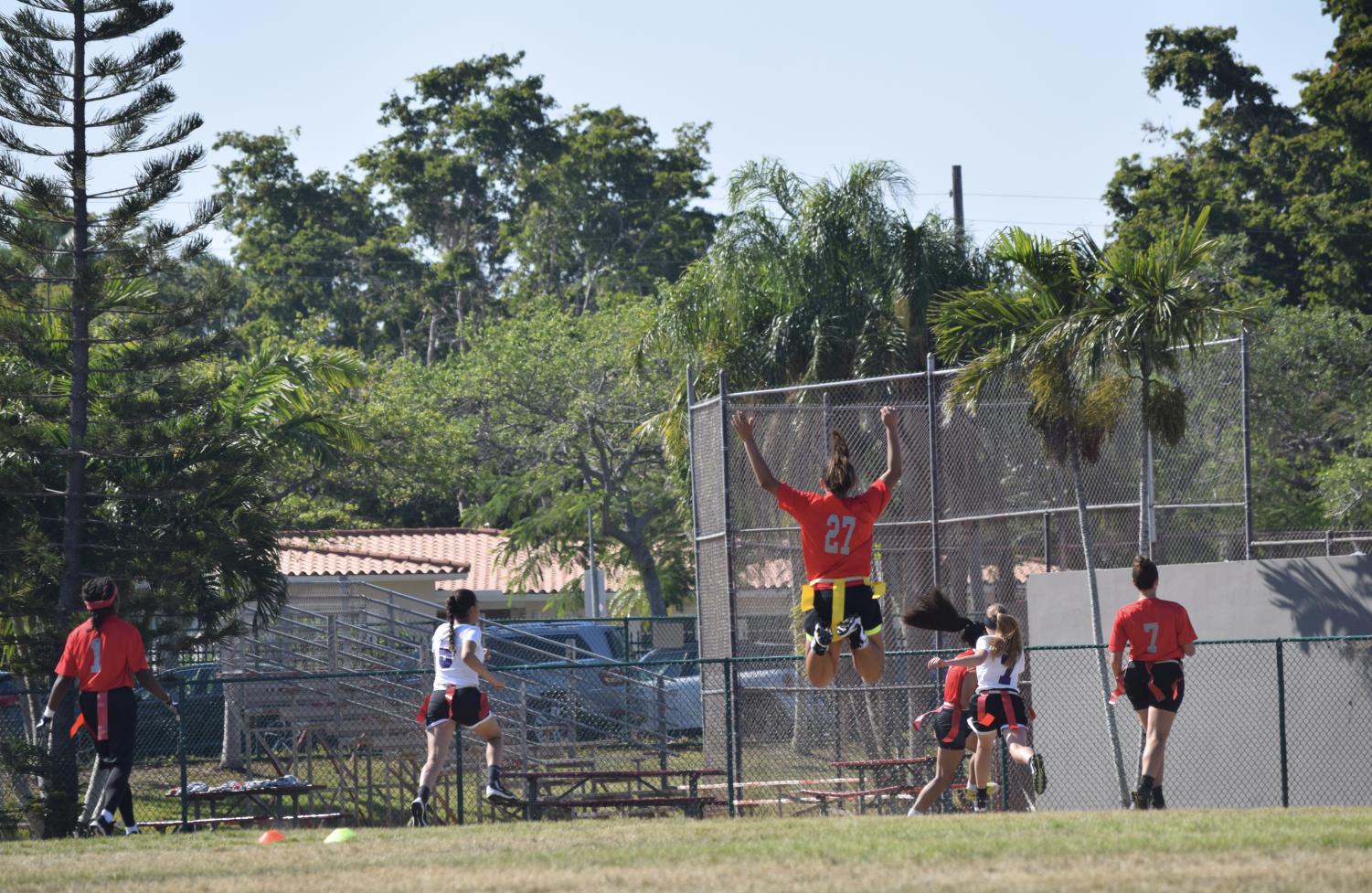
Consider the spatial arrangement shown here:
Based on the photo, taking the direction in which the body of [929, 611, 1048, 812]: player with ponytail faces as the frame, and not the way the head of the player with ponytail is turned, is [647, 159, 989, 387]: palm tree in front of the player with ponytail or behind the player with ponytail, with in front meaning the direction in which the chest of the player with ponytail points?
in front

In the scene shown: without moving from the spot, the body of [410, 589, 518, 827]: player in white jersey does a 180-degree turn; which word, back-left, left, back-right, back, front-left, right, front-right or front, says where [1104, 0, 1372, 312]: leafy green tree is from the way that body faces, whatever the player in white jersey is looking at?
back

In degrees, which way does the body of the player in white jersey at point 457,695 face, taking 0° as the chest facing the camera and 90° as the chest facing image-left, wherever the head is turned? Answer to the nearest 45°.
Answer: approximately 225°

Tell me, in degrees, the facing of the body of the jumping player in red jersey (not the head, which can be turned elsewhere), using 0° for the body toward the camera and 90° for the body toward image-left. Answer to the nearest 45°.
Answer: approximately 180°

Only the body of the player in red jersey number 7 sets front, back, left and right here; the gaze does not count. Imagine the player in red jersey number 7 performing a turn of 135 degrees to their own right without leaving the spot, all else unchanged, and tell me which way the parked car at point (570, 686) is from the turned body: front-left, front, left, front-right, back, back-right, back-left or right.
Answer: back

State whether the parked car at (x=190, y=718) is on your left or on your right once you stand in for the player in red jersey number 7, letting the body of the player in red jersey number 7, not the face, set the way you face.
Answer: on your left

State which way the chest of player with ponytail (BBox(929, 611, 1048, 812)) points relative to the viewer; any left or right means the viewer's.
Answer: facing away from the viewer and to the left of the viewer

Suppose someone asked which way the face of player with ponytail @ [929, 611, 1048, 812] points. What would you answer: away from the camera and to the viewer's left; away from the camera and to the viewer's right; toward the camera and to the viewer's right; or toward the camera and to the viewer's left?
away from the camera and to the viewer's left

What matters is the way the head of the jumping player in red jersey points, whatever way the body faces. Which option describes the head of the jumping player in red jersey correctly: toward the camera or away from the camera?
away from the camera

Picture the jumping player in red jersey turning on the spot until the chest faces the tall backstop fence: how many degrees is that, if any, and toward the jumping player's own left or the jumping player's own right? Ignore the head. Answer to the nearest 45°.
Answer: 0° — they already face it

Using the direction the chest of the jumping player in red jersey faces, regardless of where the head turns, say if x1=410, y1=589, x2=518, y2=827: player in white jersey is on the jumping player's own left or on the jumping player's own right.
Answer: on the jumping player's own left

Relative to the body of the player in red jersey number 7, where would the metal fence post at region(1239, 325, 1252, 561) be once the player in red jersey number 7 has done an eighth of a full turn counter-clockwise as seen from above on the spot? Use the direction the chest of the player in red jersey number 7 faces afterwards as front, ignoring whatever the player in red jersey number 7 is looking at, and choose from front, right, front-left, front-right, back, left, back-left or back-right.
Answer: front-right

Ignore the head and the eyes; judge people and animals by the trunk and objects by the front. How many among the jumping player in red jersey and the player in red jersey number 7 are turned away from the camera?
2

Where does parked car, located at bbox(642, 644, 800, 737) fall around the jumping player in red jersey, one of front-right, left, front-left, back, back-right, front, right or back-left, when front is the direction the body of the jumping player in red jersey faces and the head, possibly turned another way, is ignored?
front

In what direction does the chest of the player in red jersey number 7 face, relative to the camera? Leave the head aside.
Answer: away from the camera

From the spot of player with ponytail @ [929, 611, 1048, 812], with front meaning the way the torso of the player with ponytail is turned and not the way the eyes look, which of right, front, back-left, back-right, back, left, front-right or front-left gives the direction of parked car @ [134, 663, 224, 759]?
front
